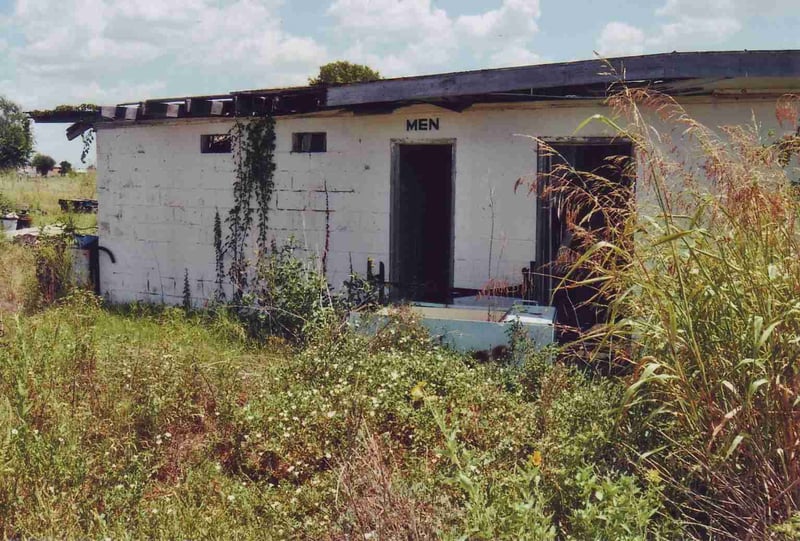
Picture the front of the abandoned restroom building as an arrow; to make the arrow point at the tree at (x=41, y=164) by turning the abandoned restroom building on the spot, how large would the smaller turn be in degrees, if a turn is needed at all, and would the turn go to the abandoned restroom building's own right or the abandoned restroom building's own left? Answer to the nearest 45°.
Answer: approximately 135° to the abandoned restroom building's own right

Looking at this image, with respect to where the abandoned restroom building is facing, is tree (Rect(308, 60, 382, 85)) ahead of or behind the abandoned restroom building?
behind

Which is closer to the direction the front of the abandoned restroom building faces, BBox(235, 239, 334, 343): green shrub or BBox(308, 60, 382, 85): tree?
the green shrub

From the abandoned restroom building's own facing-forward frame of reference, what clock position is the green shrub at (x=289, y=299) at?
The green shrub is roughly at 1 o'clock from the abandoned restroom building.

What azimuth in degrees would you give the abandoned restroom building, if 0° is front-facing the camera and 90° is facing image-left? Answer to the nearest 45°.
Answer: approximately 0°

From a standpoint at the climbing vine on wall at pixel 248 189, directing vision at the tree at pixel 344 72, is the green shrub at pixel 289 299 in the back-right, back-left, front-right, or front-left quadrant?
back-right

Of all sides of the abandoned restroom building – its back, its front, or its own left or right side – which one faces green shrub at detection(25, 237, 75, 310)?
right
